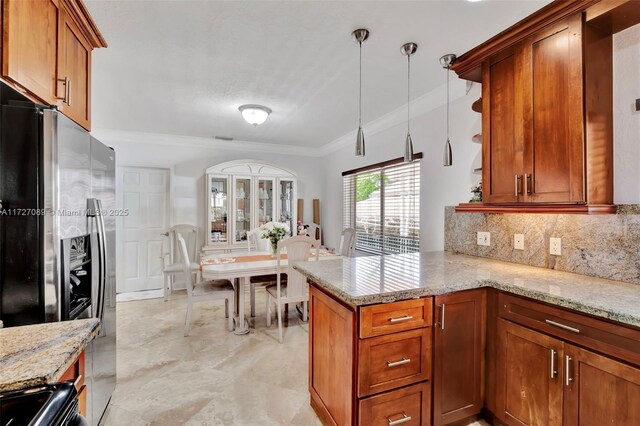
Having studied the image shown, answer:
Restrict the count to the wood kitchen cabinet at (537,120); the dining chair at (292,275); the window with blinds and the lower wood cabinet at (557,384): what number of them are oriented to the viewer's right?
0

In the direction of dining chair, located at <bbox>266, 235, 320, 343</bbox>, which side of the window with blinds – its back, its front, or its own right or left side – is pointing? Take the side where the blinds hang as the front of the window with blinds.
front

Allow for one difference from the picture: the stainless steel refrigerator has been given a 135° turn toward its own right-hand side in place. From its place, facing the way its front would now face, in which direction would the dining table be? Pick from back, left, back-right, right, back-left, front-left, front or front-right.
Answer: back-right

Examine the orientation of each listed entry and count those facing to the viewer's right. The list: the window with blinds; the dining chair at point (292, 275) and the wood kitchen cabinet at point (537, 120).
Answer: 0

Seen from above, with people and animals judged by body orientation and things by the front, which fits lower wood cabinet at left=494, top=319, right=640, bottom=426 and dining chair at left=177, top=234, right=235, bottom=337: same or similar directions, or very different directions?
very different directions

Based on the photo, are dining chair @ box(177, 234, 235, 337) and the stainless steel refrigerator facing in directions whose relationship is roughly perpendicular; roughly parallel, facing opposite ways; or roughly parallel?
roughly parallel

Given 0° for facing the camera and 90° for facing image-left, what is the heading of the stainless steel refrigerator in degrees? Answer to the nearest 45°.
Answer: approximately 315°

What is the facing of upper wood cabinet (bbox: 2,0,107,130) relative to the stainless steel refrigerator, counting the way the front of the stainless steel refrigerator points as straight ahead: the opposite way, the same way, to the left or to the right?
the same way

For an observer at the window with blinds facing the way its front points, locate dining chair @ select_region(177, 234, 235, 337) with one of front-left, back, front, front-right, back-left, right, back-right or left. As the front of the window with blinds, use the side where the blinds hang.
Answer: front

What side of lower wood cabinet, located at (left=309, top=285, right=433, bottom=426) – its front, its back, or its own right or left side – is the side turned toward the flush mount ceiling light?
back

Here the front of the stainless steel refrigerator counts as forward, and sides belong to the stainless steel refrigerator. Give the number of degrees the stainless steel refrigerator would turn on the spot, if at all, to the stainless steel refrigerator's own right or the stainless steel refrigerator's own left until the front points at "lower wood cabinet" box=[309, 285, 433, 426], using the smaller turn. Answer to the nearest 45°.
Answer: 0° — it already faces it

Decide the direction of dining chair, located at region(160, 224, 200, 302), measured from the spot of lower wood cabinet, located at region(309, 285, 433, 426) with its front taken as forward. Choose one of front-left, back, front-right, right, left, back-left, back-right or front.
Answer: back

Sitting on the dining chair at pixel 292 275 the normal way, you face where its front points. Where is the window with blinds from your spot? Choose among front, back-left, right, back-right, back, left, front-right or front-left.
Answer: right

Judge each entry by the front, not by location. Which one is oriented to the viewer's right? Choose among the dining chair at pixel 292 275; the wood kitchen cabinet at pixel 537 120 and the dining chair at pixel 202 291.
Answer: the dining chair at pixel 202 291

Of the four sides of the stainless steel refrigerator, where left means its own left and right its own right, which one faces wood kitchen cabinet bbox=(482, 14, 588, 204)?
front

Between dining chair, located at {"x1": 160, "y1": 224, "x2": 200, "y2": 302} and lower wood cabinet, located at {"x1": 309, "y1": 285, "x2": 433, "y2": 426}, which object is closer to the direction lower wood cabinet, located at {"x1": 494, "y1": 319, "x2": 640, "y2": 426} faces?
the lower wood cabinet

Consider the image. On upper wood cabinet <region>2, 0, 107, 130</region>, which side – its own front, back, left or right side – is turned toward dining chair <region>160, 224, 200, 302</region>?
left
